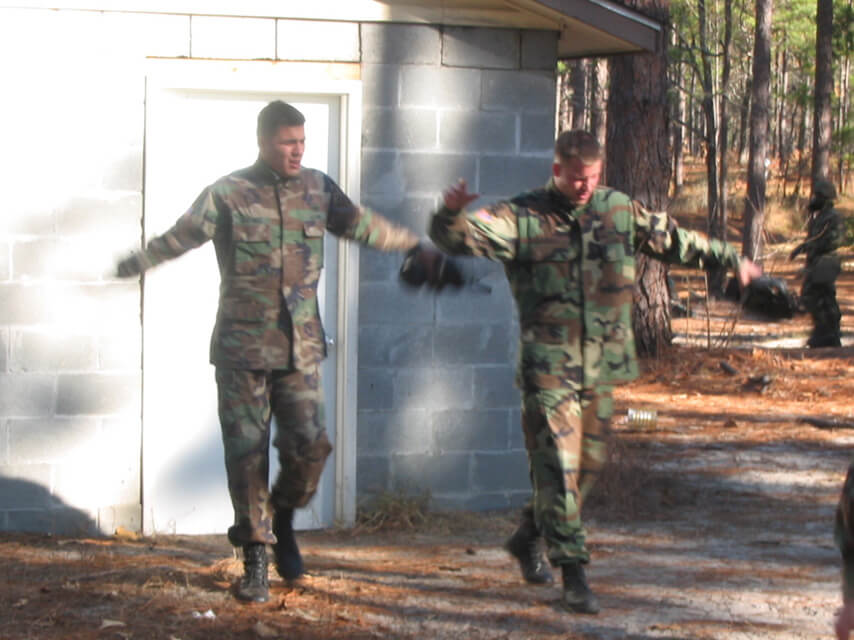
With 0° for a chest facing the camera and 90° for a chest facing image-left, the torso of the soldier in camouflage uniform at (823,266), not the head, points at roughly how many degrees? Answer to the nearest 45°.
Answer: approximately 90°

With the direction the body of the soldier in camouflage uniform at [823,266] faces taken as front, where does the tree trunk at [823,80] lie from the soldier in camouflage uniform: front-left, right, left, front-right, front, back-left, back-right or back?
right

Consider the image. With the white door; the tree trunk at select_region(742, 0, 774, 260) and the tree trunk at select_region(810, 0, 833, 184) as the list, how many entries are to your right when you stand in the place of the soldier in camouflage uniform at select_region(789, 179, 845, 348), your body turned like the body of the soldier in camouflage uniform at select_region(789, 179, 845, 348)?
2

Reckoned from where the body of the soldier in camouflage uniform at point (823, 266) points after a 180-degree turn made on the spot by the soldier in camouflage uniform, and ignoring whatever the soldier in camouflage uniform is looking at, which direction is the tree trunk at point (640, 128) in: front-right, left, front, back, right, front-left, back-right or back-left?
back-right

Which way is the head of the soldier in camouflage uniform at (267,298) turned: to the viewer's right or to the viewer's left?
to the viewer's right

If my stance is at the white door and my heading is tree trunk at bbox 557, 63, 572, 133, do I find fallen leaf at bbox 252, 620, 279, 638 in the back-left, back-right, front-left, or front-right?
back-right

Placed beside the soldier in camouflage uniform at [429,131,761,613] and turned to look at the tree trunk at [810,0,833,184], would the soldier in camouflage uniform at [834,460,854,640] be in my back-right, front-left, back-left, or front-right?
back-right

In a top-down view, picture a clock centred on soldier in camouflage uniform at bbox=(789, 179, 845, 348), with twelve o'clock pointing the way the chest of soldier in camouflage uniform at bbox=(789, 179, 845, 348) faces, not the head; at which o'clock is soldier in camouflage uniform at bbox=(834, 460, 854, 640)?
soldier in camouflage uniform at bbox=(834, 460, 854, 640) is roughly at 9 o'clock from soldier in camouflage uniform at bbox=(789, 179, 845, 348).

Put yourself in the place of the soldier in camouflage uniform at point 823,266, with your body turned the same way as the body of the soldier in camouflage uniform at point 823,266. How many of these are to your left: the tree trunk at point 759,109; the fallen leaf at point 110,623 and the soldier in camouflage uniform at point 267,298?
2

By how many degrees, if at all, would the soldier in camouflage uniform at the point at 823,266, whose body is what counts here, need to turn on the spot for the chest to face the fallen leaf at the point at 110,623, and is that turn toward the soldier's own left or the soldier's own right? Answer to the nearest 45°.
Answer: approximately 90° to the soldier's own left

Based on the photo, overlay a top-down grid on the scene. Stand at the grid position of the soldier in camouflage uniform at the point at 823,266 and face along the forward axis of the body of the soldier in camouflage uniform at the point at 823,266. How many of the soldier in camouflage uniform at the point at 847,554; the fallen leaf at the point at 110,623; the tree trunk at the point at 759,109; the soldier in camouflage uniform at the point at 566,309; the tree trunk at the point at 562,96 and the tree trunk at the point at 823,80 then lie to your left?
3

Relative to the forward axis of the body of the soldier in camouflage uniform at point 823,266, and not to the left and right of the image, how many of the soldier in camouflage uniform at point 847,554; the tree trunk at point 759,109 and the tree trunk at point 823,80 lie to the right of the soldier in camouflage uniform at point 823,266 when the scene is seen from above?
2

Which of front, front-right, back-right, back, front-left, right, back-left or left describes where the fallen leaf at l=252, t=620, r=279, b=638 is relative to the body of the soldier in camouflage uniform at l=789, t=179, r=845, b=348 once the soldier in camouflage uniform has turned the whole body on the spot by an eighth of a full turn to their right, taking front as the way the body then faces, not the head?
back-left
